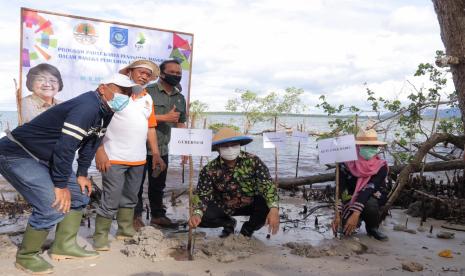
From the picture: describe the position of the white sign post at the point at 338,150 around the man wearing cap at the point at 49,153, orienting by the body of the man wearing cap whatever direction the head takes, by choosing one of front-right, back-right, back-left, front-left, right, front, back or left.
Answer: front-left

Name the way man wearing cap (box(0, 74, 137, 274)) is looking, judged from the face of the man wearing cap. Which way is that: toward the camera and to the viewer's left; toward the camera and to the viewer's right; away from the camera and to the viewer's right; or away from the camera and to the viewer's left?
toward the camera and to the viewer's right

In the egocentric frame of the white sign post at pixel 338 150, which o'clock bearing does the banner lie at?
The banner is roughly at 3 o'clock from the white sign post.

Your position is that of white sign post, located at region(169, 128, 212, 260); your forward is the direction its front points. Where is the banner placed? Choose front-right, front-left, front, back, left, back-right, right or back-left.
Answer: back-right

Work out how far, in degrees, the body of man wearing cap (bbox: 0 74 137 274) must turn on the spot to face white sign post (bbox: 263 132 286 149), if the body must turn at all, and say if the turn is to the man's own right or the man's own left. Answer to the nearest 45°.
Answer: approximately 90° to the man's own left

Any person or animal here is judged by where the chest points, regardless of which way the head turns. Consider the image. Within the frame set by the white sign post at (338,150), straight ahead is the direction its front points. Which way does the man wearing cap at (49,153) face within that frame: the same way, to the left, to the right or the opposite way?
to the left

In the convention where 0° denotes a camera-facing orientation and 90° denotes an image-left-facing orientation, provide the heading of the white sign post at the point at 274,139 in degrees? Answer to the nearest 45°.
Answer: approximately 0°

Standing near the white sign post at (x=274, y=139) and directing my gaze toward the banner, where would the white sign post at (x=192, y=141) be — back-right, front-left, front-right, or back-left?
front-left

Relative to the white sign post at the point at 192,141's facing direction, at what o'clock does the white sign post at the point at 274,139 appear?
the white sign post at the point at 274,139 is roughly at 7 o'clock from the white sign post at the point at 192,141.

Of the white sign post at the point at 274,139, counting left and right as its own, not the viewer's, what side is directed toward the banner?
right

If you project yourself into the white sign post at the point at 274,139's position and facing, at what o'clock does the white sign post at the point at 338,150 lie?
the white sign post at the point at 338,150 is roughly at 11 o'clock from the white sign post at the point at 274,139.

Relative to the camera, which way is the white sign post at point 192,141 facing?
toward the camera

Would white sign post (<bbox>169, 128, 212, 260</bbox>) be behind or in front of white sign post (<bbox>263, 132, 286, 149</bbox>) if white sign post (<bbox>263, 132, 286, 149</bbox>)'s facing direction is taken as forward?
in front

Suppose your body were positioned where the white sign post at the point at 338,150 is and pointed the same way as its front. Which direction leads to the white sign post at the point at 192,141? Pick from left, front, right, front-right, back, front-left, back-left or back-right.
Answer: front-right

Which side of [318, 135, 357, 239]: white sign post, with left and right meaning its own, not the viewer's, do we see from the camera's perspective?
front

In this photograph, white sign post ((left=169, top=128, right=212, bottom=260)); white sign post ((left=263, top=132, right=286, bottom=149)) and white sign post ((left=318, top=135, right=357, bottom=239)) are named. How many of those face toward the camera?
3

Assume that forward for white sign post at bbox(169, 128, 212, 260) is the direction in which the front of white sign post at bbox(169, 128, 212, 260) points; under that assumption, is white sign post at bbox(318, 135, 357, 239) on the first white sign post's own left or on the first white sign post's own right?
on the first white sign post's own left

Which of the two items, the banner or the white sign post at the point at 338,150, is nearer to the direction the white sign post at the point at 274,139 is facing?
the white sign post

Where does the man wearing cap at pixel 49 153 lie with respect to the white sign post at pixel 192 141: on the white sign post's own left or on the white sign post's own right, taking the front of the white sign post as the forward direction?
on the white sign post's own right

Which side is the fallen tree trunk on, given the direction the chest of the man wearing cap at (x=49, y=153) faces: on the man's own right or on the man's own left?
on the man's own left
